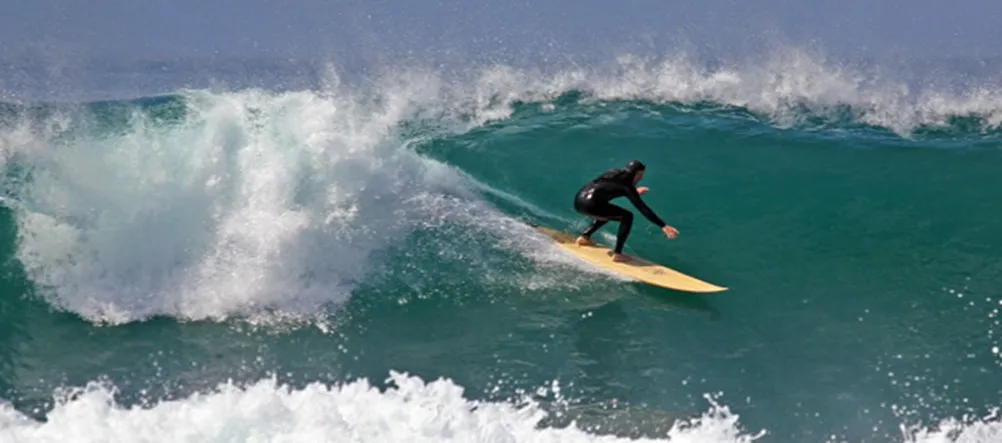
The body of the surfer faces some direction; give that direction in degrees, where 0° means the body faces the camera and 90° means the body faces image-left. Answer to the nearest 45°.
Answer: approximately 270°
